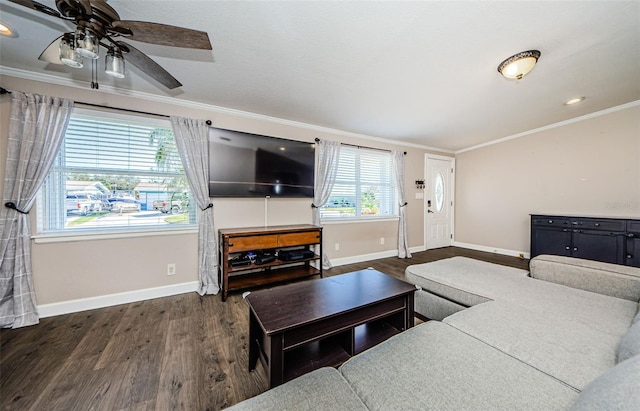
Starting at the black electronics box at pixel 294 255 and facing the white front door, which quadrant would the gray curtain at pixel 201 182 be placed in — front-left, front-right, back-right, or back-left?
back-left

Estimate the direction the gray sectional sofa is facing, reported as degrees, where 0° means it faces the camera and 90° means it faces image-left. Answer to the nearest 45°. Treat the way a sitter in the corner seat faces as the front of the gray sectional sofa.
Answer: approximately 135°

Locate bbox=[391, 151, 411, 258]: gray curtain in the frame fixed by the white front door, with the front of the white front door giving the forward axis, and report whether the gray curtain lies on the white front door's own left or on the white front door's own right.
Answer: on the white front door's own right

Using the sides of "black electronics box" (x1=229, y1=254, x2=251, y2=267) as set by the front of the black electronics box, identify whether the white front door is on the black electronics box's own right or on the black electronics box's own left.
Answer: on the black electronics box's own left

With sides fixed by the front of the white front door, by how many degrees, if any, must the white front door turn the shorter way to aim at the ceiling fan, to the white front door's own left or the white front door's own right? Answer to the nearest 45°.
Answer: approximately 45° to the white front door's own right

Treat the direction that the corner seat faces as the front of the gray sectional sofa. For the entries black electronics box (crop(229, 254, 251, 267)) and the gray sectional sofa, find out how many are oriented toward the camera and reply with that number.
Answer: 1

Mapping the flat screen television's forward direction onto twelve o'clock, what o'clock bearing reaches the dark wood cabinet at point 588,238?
The dark wood cabinet is roughly at 11 o'clock from the flat screen television.

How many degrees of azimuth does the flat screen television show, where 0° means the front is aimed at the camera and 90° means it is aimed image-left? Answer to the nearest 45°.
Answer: approximately 315°

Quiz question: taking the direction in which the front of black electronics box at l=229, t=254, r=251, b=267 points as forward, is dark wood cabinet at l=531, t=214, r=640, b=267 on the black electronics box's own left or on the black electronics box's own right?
on the black electronics box's own left
